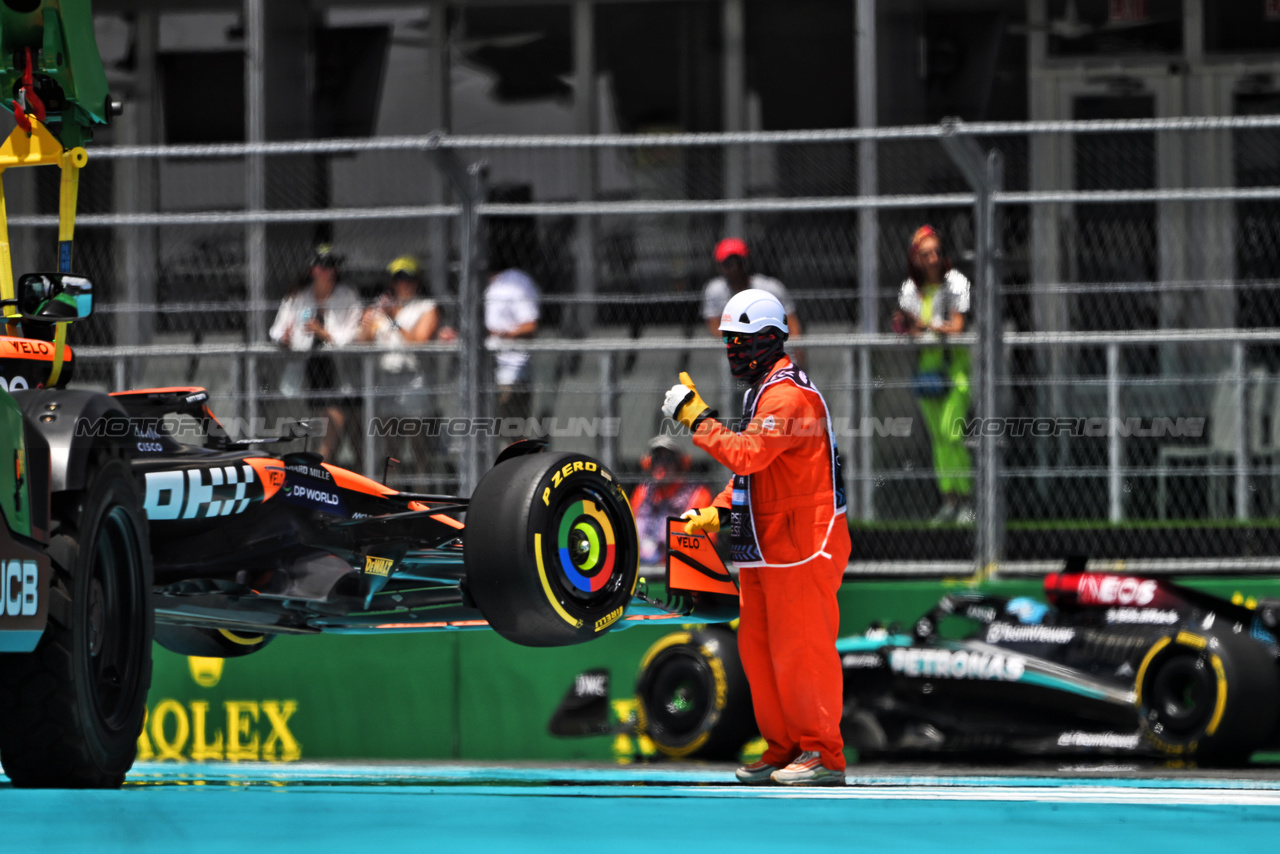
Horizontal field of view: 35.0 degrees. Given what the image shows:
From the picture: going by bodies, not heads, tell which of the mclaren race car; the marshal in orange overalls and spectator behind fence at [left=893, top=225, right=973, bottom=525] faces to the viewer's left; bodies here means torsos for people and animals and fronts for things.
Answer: the marshal in orange overalls

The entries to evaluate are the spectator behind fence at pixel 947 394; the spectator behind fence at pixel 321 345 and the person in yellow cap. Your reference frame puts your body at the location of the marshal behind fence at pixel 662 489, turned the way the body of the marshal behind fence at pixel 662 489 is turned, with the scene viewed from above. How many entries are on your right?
2

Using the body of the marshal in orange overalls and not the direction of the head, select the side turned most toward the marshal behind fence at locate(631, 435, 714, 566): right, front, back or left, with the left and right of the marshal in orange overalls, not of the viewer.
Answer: right

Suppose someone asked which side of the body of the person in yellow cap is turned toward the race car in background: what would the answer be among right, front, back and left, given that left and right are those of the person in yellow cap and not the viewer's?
left

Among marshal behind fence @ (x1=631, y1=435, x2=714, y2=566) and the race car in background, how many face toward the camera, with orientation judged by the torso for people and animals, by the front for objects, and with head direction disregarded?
1

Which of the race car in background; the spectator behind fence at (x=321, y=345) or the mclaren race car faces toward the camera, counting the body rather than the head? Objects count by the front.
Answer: the spectator behind fence

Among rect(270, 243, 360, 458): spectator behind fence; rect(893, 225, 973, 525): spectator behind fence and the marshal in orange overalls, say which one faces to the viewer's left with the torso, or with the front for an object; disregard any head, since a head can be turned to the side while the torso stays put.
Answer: the marshal in orange overalls
